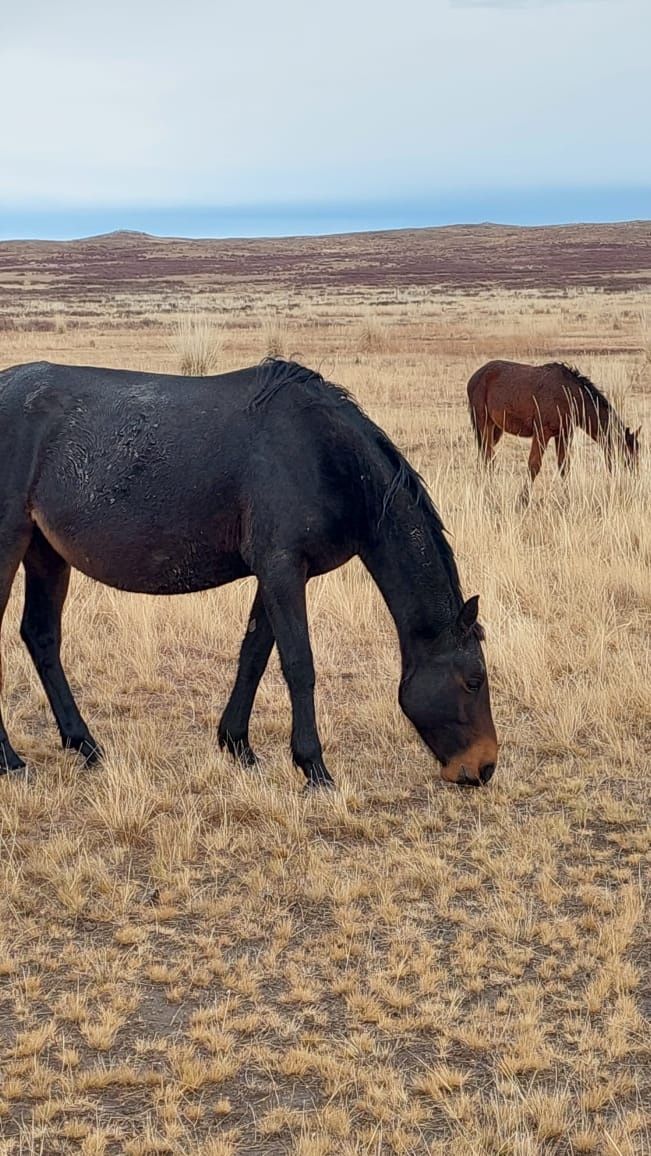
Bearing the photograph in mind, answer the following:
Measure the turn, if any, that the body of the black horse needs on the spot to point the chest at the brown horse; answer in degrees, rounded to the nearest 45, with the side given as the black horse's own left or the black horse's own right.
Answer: approximately 90° to the black horse's own left

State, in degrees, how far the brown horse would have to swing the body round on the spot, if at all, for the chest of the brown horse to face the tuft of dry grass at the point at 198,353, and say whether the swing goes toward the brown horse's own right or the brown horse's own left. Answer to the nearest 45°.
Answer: approximately 135° to the brown horse's own left

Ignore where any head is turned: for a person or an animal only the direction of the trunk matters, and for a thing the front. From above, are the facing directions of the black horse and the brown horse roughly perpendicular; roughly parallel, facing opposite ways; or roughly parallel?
roughly parallel

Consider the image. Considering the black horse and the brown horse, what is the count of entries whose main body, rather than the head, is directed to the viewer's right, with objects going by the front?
2

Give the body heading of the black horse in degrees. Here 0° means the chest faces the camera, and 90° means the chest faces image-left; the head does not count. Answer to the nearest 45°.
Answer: approximately 270°

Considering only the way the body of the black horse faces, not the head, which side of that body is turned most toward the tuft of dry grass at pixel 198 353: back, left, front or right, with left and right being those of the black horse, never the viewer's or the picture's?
left

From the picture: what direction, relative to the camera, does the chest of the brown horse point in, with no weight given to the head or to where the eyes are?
to the viewer's right

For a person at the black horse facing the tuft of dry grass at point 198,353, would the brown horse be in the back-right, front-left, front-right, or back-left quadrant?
front-right

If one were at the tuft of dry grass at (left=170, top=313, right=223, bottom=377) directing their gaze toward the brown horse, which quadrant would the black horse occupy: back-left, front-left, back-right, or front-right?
front-right

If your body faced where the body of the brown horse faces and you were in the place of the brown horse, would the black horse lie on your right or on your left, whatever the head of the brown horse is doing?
on your right
